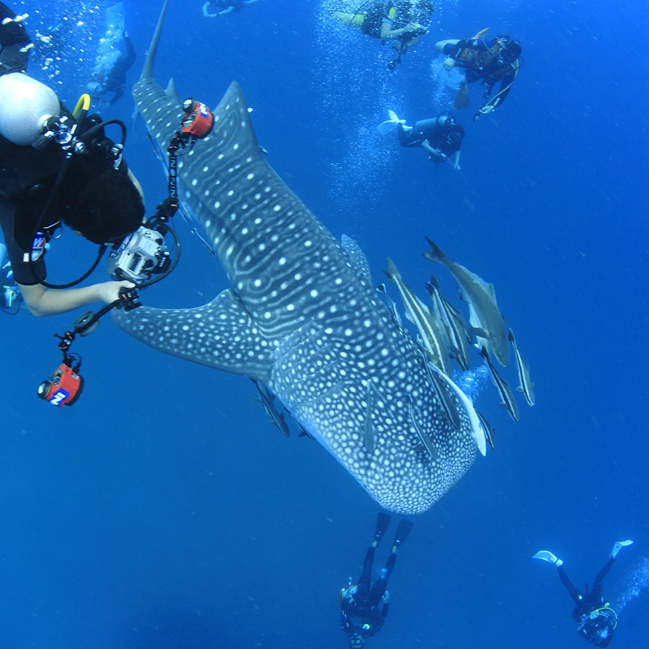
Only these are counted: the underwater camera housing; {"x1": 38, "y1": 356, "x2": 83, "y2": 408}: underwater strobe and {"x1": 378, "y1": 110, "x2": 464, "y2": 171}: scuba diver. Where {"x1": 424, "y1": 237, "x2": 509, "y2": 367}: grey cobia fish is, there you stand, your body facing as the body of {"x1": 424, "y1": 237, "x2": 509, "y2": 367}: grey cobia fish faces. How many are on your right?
2

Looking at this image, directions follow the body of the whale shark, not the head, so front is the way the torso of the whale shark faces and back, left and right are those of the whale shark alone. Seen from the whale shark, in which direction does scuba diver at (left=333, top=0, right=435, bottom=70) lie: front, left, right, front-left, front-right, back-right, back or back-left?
back-left

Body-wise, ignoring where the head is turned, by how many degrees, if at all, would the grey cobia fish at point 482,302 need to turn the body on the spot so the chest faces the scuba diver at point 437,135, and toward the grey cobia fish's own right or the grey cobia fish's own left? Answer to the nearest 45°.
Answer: approximately 135° to the grey cobia fish's own left

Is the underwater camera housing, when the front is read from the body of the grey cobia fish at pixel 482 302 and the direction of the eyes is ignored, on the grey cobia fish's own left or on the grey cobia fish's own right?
on the grey cobia fish's own right

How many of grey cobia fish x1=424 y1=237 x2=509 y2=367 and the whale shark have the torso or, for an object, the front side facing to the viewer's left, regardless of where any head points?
0

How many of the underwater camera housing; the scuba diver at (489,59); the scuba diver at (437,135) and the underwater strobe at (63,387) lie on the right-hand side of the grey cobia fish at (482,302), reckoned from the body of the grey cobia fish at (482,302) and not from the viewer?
2

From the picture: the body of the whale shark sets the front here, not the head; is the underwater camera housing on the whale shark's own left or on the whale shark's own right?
on the whale shark's own right

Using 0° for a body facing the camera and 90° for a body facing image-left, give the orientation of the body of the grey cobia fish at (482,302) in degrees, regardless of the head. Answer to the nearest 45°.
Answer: approximately 315°

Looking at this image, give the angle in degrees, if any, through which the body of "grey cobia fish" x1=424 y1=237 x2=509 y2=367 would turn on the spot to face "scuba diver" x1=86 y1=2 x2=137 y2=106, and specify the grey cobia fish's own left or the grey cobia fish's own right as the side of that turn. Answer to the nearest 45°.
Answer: approximately 180°

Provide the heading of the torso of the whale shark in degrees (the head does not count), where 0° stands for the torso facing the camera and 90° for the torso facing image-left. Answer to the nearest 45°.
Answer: approximately 315°

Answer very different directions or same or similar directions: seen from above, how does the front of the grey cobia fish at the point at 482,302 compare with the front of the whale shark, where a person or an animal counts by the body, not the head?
same or similar directions
